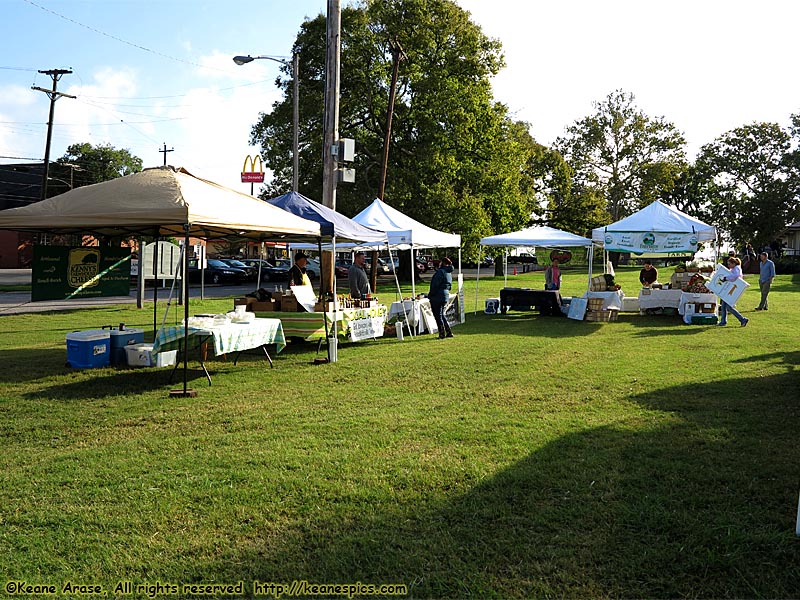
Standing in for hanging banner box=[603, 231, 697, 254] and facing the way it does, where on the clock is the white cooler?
The white cooler is roughly at 1 o'clock from the hanging banner.

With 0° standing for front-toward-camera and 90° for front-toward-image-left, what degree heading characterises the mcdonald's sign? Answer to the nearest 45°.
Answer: approximately 0°

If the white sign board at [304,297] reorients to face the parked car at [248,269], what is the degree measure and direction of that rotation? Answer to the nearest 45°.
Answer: approximately 180°

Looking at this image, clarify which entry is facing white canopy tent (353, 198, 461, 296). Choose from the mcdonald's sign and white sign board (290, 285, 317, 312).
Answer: the mcdonald's sign

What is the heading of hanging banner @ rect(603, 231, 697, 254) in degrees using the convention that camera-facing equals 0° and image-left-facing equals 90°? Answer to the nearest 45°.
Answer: approximately 0°

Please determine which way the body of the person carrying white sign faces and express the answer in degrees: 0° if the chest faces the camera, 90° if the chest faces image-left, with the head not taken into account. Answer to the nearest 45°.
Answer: approximately 90°
